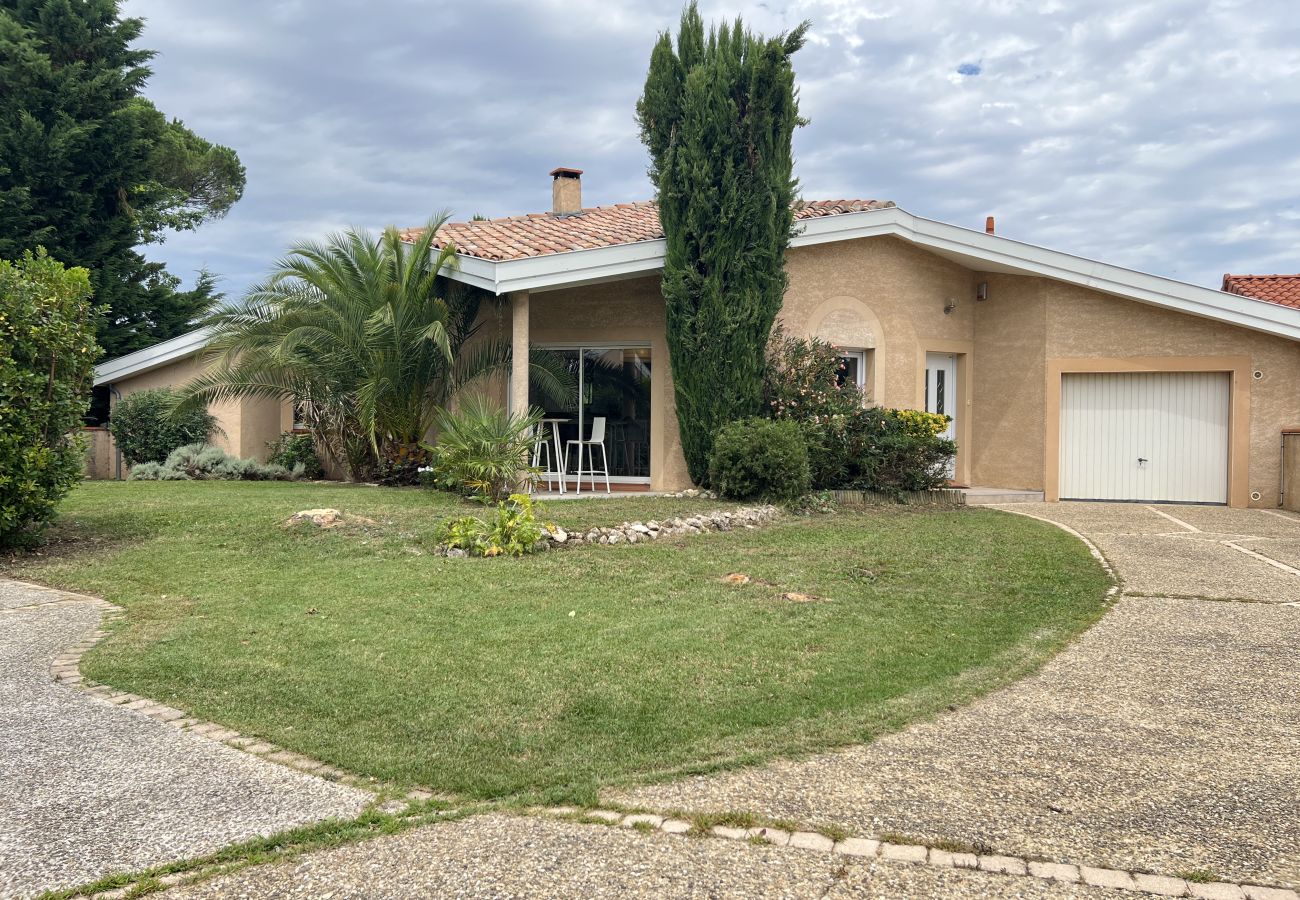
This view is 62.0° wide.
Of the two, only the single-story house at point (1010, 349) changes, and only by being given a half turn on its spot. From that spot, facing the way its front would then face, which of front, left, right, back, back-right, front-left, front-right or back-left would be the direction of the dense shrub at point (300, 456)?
left

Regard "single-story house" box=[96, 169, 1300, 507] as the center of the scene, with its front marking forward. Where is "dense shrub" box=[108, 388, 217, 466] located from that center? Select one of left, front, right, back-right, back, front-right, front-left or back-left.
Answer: right

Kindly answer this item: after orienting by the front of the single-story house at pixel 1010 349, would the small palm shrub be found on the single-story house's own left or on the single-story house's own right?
on the single-story house's own right

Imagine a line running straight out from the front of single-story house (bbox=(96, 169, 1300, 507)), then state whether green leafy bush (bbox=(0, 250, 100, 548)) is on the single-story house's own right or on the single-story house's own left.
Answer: on the single-story house's own right

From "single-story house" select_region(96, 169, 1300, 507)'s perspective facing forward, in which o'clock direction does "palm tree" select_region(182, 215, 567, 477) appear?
The palm tree is roughly at 3 o'clock from the single-story house.

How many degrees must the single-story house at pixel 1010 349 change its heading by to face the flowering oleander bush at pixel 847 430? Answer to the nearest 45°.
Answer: approximately 45° to its right

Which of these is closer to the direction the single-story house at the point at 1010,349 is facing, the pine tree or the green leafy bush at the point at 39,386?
the green leafy bush

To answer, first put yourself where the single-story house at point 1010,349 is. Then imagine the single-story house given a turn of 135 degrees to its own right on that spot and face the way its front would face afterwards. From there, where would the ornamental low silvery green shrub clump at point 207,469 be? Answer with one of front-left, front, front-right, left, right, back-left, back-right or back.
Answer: front-left

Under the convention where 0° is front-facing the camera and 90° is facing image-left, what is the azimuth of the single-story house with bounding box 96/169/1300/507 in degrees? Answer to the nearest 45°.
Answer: approximately 0°

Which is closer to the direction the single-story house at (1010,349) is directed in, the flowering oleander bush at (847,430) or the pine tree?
the flowering oleander bush

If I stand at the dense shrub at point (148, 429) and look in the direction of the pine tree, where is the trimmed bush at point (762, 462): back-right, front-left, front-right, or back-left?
back-right
